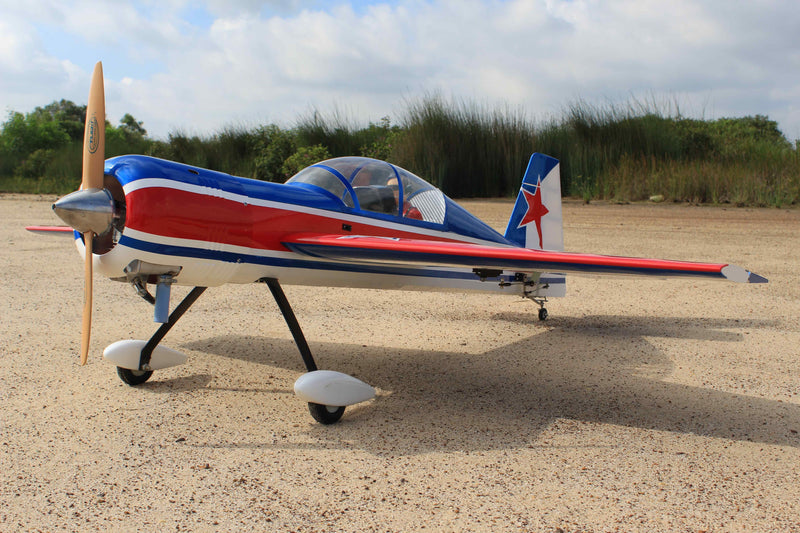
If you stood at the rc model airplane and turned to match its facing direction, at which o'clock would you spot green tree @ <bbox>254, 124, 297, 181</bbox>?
The green tree is roughly at 4 o'clock from the rc model airplane.

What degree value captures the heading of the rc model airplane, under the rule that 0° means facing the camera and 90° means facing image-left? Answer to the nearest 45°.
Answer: approximately 45°
